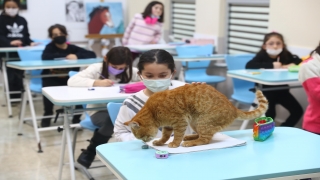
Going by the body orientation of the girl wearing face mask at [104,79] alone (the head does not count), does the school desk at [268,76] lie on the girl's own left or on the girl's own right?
on the girl's own left

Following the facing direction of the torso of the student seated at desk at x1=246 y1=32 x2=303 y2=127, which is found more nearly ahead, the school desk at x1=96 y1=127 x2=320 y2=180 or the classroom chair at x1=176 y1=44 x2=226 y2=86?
the school desk

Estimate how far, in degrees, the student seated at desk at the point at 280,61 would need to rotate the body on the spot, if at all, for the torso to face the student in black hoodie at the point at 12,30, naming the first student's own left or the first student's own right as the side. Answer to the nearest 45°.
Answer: approximately 90° to the first student's own right

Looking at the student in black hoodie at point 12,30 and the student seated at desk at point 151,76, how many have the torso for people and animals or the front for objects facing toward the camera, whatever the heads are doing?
2

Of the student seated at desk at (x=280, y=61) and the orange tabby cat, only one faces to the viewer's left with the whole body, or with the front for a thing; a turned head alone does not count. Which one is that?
the orange tabby cat

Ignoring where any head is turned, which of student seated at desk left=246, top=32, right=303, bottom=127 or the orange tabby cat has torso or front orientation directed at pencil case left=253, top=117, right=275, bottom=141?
the student seated at desk

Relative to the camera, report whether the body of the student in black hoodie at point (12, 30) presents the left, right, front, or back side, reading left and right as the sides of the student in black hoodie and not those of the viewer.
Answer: front

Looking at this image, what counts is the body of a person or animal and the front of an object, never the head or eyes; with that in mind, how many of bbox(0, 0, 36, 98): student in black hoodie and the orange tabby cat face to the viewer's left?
1

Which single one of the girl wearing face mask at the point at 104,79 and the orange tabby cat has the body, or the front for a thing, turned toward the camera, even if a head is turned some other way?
the girl wearing face mask

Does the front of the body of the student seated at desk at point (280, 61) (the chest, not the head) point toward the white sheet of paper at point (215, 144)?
yes

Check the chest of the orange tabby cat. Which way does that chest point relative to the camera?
to the viewer's left

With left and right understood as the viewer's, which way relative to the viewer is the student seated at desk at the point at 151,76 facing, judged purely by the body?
facing the viewer

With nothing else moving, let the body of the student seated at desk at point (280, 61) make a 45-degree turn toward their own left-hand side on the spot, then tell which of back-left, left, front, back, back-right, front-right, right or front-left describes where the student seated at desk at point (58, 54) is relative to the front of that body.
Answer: back-right

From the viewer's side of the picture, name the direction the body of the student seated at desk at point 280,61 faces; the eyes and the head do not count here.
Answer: toward the camera

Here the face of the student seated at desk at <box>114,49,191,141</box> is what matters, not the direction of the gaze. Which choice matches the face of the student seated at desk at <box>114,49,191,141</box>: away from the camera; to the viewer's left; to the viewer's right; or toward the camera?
toward the camera

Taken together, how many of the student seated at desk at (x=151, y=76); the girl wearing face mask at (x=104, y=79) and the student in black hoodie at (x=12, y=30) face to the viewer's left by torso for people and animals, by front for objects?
0

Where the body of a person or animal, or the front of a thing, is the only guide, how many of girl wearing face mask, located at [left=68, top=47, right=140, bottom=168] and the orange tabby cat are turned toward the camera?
1

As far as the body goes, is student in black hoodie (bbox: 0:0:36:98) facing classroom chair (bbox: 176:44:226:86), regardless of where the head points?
no

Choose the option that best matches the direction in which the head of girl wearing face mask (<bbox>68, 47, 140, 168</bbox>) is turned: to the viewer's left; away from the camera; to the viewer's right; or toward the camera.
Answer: toward the camera

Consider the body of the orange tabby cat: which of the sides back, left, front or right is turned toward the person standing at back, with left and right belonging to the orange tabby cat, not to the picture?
right

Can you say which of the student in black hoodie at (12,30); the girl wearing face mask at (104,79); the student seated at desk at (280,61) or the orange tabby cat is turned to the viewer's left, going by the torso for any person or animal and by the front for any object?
the orange tabby cat
